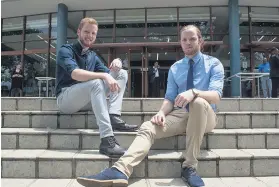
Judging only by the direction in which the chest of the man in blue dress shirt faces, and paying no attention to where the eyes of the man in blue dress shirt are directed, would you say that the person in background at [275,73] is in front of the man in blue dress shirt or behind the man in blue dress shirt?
behind

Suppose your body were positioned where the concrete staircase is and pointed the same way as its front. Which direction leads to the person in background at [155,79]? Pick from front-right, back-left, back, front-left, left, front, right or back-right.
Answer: back

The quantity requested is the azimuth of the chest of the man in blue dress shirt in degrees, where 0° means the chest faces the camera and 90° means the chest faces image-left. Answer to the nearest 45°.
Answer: approximately 45°

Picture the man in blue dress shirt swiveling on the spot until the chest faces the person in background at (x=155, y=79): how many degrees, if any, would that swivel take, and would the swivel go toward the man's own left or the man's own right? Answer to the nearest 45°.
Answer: approximately 135° to the man's own right

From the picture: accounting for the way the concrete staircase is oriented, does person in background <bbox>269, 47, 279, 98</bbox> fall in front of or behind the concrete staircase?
behind
